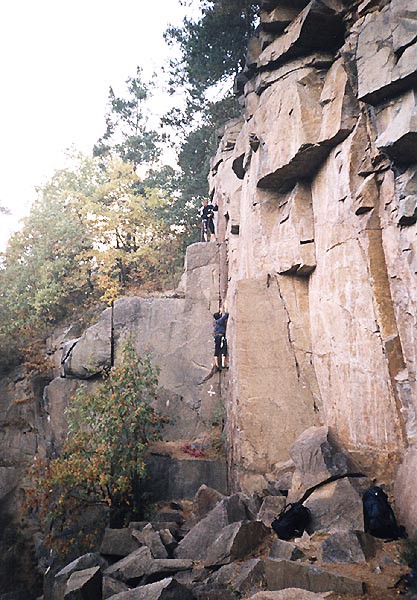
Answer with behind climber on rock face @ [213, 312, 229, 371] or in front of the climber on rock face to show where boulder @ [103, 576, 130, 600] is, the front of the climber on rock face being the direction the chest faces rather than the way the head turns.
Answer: behind

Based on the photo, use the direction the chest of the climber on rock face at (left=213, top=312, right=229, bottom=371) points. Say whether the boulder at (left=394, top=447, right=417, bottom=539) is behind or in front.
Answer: behind

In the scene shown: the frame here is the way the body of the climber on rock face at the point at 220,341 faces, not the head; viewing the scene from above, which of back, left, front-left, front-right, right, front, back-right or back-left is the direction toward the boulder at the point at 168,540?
back

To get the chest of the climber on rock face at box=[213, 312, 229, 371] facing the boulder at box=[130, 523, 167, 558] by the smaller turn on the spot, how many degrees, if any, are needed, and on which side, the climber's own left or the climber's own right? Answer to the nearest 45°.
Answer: approximately 180°

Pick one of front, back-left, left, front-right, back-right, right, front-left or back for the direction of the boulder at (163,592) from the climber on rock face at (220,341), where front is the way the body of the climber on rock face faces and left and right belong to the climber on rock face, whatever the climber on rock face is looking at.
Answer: back

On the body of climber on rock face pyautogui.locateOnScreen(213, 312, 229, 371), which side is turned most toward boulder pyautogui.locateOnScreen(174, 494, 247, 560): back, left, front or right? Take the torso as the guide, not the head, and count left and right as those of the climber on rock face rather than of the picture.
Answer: back

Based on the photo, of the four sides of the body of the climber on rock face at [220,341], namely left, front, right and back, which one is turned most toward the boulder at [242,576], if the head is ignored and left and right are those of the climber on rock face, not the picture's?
back

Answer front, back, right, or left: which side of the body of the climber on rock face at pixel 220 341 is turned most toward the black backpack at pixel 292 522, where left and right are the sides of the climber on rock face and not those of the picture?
back

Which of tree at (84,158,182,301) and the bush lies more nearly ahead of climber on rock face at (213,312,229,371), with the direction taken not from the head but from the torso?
the tree

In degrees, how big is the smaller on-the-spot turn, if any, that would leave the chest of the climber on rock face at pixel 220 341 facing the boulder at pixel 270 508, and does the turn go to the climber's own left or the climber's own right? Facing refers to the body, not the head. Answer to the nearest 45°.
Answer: approximately 180°

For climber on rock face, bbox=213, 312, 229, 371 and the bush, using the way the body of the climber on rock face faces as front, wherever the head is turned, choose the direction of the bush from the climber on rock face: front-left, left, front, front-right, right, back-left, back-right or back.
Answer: back-left

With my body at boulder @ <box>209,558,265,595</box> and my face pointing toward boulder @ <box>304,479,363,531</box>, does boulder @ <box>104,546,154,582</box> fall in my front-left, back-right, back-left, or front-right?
back-left

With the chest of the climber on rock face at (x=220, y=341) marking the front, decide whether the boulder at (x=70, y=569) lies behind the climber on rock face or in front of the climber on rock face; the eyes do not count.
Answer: behind

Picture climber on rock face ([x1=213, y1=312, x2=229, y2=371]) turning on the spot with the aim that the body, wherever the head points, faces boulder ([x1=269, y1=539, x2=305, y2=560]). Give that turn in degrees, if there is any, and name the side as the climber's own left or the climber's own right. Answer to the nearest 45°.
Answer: approximately 180°

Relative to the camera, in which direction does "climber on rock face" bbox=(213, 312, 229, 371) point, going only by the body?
away from the camera

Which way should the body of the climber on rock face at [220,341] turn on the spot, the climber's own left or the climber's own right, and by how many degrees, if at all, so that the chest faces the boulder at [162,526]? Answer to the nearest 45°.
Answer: approximately 180°

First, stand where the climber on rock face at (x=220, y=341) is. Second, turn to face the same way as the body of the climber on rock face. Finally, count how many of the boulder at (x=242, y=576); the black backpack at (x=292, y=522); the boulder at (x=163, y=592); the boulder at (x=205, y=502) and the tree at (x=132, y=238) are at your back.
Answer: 4

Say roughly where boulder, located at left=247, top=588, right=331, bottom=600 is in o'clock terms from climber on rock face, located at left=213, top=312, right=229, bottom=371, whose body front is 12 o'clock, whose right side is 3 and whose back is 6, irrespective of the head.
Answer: The boulder is roughly at 6 o'clock from the climber on rock face.

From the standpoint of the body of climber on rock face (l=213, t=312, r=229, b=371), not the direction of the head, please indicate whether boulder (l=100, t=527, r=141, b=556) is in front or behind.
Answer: behind
